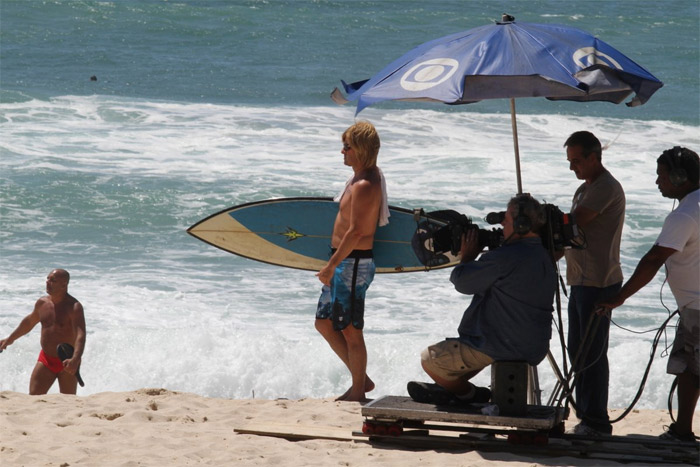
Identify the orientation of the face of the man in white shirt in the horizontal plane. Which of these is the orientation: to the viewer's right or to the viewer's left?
to the viewer's left

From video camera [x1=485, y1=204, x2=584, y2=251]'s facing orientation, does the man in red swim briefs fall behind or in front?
in front

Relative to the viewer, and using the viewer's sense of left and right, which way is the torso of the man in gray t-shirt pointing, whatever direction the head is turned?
facing to the left of the viewer

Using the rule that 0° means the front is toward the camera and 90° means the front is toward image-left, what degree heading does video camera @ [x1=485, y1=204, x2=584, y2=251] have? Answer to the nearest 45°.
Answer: approximately 90°

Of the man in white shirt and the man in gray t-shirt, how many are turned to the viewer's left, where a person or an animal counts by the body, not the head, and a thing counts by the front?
2

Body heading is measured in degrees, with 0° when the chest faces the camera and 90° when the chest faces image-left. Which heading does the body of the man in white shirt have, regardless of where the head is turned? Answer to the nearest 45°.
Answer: approximately 90°

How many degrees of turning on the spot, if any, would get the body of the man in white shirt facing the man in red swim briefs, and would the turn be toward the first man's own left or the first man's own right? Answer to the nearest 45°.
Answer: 0° — they already face them

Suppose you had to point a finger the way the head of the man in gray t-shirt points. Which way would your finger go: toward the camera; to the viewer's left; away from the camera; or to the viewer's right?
to the viewer's left
